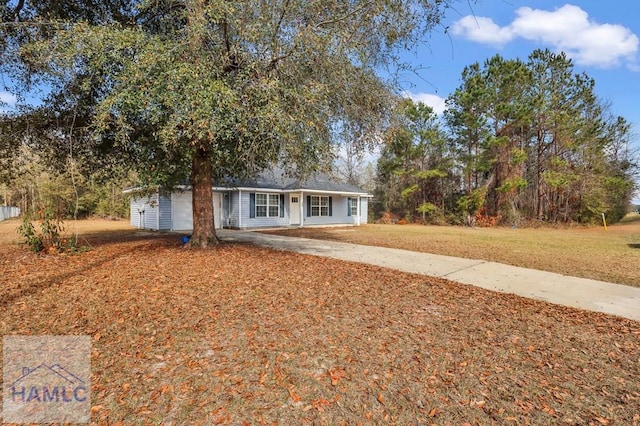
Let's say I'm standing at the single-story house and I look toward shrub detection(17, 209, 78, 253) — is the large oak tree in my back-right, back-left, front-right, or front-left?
front-left

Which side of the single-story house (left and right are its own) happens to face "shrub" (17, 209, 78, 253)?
right

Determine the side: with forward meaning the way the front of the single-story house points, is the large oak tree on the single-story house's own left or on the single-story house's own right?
on the single-story house's own right

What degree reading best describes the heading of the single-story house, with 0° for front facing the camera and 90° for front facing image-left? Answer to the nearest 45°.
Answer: approximately 315°
